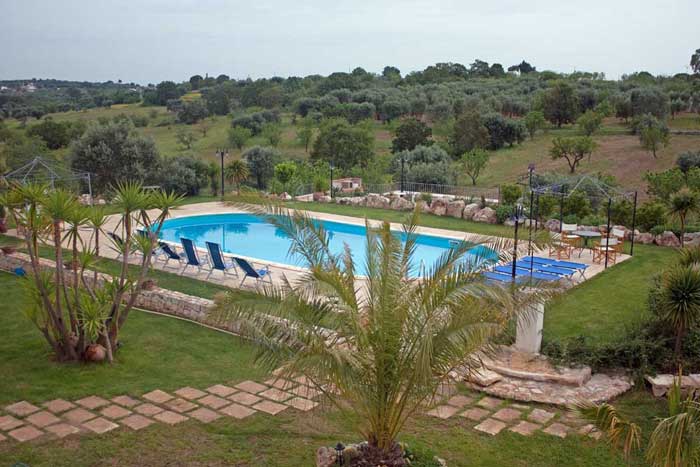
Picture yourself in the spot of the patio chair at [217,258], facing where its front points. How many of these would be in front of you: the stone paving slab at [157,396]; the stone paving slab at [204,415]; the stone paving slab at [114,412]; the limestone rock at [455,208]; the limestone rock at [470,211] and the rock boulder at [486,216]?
3

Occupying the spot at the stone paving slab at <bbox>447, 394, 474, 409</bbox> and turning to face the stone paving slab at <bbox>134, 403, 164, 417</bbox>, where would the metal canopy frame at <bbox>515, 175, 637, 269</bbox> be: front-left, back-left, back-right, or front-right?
back-right

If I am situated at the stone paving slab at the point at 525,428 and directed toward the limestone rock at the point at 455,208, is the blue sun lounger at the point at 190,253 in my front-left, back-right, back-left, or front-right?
front-left

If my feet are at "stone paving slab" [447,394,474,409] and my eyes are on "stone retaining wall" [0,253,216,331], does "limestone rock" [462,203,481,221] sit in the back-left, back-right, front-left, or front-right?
front-right
